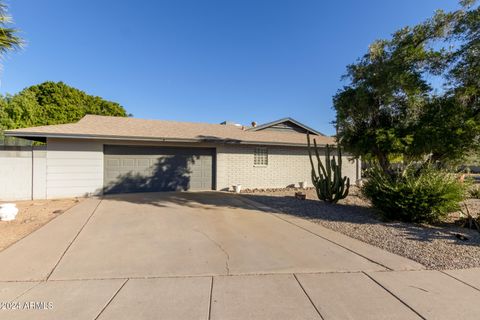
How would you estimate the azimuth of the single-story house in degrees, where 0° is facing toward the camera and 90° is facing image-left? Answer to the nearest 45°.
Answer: approximately 0°

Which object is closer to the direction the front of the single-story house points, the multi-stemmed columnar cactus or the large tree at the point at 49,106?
the multi-stemmed columnar cactus

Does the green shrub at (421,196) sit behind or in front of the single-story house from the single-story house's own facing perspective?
in front

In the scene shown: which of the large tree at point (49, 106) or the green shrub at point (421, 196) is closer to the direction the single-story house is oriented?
the green shrub

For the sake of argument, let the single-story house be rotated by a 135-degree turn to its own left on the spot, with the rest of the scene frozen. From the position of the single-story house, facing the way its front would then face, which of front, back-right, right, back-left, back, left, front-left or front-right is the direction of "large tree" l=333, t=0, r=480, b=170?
right

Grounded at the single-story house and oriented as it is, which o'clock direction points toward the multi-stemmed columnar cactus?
The multi-stemmed columnar cactus is roughly at 10 o'clock from the single-story house.

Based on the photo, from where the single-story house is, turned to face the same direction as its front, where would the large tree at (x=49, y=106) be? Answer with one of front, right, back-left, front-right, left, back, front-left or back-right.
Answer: back-right
